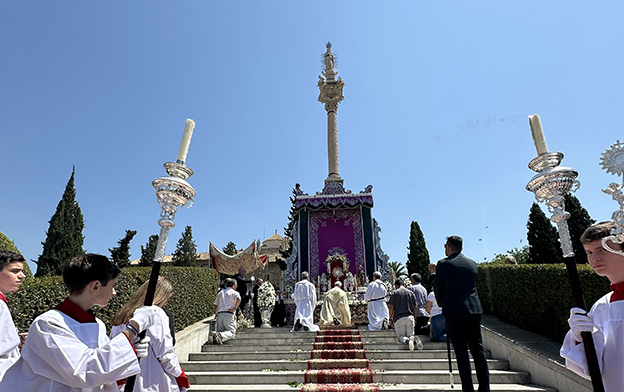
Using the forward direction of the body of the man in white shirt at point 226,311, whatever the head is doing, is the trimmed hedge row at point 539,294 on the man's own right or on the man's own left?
on the man's own right

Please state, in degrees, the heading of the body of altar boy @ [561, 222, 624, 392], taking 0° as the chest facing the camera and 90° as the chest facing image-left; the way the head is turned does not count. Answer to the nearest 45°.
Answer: approximately 45°

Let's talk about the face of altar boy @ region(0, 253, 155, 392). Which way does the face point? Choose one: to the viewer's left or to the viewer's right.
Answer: to the viewer's right

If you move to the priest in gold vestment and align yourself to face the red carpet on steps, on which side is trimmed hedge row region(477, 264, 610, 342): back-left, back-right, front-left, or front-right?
front-left

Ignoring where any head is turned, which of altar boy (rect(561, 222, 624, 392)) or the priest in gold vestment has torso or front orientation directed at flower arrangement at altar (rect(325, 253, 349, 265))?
the priest in gold vestment

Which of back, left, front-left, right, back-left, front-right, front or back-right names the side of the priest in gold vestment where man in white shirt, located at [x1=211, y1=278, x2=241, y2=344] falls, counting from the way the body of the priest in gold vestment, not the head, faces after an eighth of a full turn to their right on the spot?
back

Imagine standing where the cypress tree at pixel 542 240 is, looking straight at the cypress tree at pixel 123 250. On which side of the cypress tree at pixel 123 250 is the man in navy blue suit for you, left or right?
left

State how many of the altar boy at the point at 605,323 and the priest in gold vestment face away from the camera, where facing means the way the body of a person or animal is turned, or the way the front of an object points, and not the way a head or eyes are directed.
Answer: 1

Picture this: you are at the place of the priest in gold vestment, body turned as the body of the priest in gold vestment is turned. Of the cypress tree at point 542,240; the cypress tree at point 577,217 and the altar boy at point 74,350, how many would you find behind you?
1

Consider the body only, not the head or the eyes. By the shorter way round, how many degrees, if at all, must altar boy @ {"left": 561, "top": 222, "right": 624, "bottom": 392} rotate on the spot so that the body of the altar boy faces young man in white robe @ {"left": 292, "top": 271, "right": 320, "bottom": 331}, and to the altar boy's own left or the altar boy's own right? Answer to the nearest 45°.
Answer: approximately 90° to the altar boy's own right

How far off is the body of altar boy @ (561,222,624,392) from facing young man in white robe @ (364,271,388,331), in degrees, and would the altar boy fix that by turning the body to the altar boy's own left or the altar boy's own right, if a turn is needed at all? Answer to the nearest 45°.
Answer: approximately 90° to the altar boy's own right

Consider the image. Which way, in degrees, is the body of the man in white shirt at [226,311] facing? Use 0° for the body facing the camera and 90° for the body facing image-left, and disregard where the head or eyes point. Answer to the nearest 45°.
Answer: approximately 225°

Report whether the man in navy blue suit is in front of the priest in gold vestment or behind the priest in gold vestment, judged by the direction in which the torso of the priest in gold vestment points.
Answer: behind

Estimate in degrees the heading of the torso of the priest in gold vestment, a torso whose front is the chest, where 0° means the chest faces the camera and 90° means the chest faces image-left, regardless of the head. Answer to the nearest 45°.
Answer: approximately 180°

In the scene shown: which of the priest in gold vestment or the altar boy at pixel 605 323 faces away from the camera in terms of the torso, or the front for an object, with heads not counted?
the priest in gold vestment
